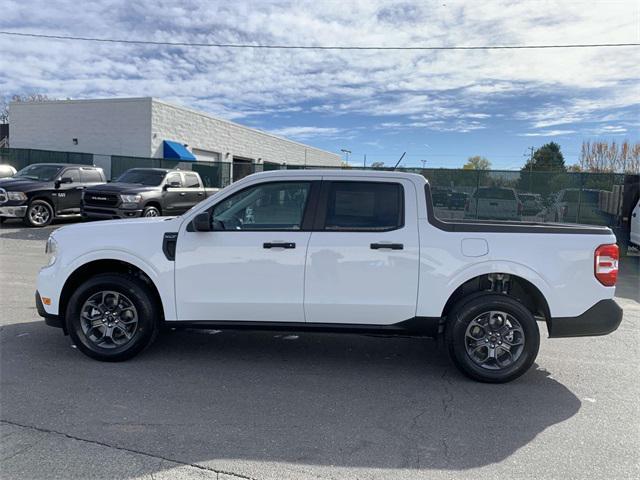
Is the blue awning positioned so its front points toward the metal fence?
yes

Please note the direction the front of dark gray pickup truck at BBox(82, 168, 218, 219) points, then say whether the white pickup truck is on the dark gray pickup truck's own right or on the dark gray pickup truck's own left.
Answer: on the dark gray pickup truck's own left

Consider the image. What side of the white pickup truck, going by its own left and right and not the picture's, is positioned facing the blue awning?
right

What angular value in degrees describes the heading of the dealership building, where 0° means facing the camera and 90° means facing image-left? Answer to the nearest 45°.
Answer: approximately 315°

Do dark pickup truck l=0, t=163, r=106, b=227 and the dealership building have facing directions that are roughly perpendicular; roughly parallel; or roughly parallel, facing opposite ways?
roughly perpendicular

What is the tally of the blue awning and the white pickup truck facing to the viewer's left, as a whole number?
1

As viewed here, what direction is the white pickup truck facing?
to the viewer's left

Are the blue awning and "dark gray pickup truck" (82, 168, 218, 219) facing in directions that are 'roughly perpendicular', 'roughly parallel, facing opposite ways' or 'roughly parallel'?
roughly perpendicular

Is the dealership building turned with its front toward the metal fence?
yes

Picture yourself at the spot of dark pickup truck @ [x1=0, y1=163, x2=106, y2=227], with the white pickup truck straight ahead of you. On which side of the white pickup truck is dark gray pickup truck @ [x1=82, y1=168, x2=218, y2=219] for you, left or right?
left

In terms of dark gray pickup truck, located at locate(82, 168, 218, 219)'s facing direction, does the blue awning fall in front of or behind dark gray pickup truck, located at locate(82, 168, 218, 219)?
behind
